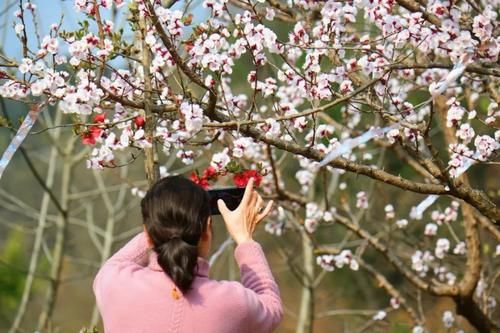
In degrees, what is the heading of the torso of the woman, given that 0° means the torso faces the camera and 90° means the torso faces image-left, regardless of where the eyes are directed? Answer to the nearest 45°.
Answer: approximately 180°
